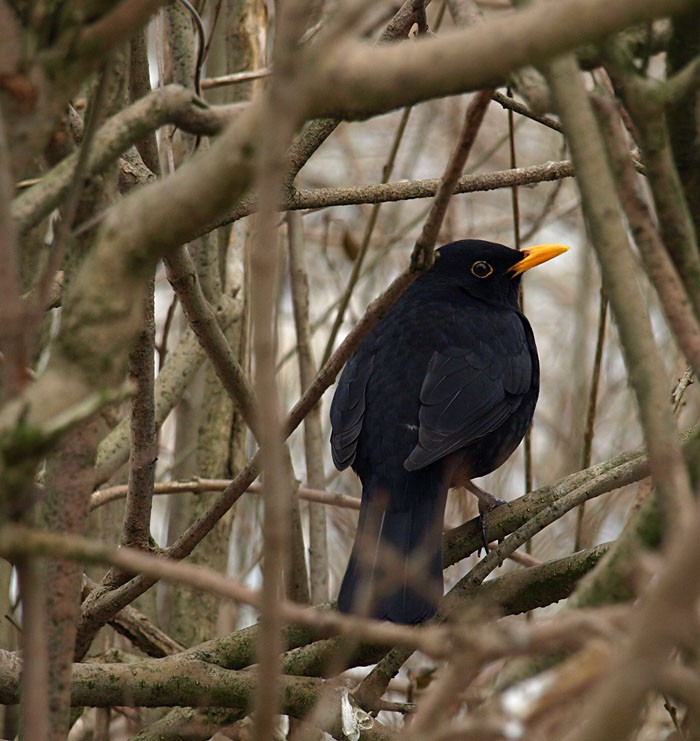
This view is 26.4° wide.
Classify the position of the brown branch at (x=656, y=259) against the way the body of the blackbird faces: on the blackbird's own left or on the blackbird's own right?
on the blackbird's own right

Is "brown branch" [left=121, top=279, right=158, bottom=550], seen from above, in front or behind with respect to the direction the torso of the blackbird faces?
behind

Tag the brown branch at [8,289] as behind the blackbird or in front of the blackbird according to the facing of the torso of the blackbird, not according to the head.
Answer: behind

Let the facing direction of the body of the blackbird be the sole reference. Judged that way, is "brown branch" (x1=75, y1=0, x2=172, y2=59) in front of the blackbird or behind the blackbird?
behind

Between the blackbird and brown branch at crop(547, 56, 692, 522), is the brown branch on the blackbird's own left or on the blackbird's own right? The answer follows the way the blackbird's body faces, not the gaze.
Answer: on the blackbird's own right

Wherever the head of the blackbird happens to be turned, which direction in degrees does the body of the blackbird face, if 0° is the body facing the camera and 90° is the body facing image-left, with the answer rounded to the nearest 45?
approximately 225°
